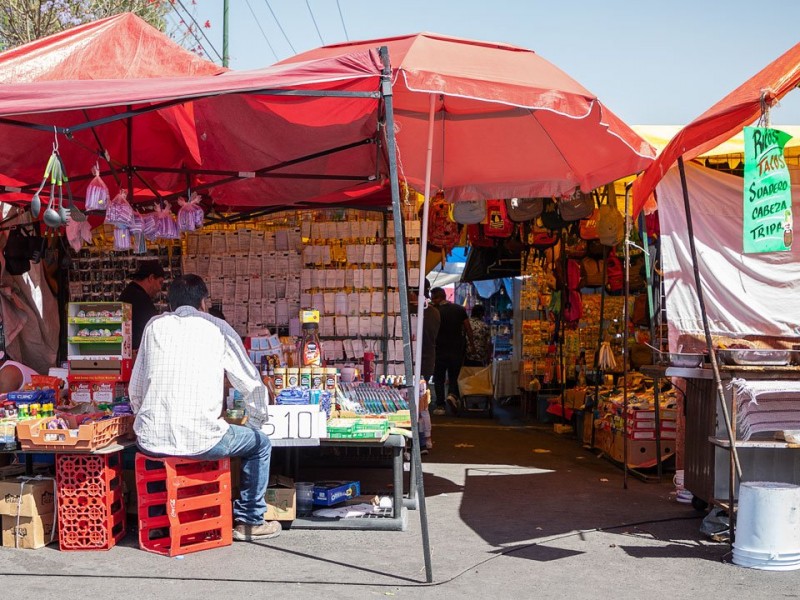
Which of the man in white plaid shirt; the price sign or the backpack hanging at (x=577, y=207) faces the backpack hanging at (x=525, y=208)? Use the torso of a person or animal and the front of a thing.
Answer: the man in white plaid shirt

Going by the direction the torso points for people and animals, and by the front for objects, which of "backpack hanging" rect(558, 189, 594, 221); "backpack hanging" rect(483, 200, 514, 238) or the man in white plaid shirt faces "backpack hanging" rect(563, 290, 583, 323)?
the man in white plaid shirt

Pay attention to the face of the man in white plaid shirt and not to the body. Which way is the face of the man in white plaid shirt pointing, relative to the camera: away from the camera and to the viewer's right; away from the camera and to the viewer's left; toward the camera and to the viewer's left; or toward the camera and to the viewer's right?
away from the camera and to the viewer's right

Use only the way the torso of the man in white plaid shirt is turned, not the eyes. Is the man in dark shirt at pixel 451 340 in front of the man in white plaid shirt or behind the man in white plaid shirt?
in front

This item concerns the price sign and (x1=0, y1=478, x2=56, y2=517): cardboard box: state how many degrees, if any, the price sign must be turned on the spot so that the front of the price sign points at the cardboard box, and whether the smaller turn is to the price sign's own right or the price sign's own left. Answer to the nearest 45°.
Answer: approximately 90° to the price sign's own right

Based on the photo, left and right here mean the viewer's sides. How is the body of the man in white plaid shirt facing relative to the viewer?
facing away from the viewer and to the right of the viewer
